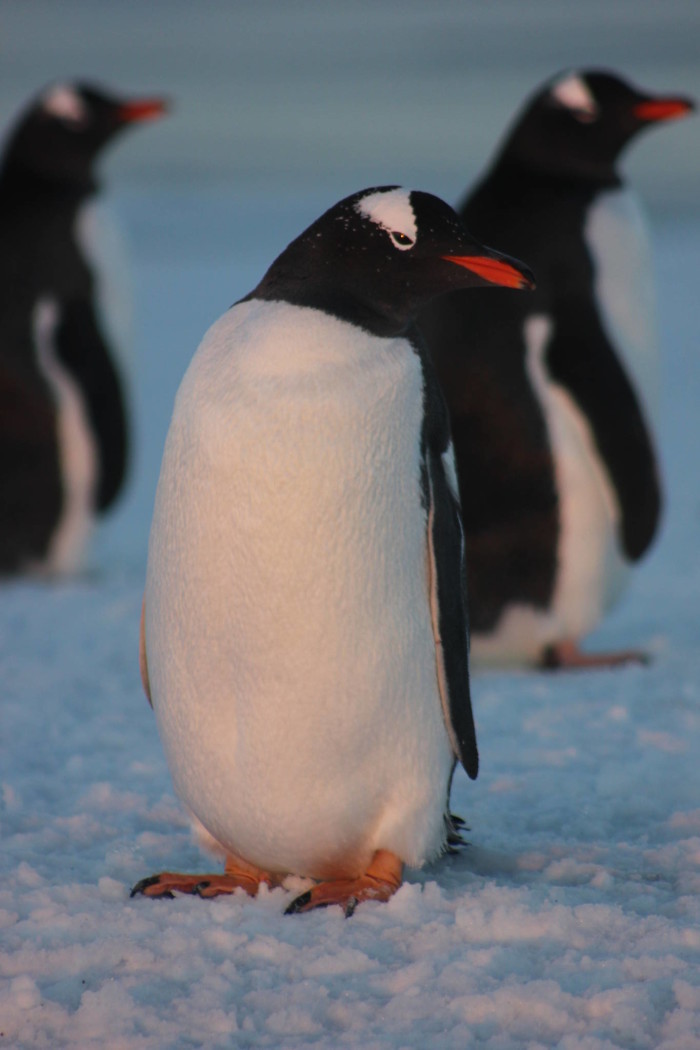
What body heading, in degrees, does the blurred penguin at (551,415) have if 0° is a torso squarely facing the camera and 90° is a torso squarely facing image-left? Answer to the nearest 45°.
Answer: approximately 270°

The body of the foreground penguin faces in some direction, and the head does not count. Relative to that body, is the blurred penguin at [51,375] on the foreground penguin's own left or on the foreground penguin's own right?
on the foreground penguin's own right

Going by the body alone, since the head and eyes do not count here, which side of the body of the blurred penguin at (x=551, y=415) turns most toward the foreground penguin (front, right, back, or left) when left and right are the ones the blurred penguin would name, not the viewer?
right

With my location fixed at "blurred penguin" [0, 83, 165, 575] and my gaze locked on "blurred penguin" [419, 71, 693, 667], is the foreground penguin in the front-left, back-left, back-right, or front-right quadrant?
front-right

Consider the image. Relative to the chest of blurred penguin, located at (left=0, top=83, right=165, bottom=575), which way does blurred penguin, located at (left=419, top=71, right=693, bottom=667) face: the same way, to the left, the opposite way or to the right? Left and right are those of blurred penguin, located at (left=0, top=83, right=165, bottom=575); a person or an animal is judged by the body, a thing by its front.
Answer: the same way

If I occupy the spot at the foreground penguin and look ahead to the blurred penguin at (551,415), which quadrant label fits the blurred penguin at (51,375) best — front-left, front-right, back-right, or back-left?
front-left

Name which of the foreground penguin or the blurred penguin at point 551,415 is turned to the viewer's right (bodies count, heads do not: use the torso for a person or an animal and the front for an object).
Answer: the blurred penguin

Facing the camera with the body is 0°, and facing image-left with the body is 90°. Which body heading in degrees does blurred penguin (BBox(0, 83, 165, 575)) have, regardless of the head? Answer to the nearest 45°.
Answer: approximately 270°

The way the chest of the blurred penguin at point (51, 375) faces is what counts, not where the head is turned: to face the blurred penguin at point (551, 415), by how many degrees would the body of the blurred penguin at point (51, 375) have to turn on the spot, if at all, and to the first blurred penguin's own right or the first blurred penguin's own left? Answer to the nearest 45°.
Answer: approximately 45° to the first blurred penguin's own right

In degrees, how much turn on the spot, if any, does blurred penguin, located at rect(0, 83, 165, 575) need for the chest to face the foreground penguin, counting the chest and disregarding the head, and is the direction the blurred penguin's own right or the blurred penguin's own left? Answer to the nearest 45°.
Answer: approximately 90° to the blurred penguin's own right

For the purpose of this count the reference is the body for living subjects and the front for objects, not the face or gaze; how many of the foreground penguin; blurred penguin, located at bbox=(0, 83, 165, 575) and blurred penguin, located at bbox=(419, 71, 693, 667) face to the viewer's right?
2
